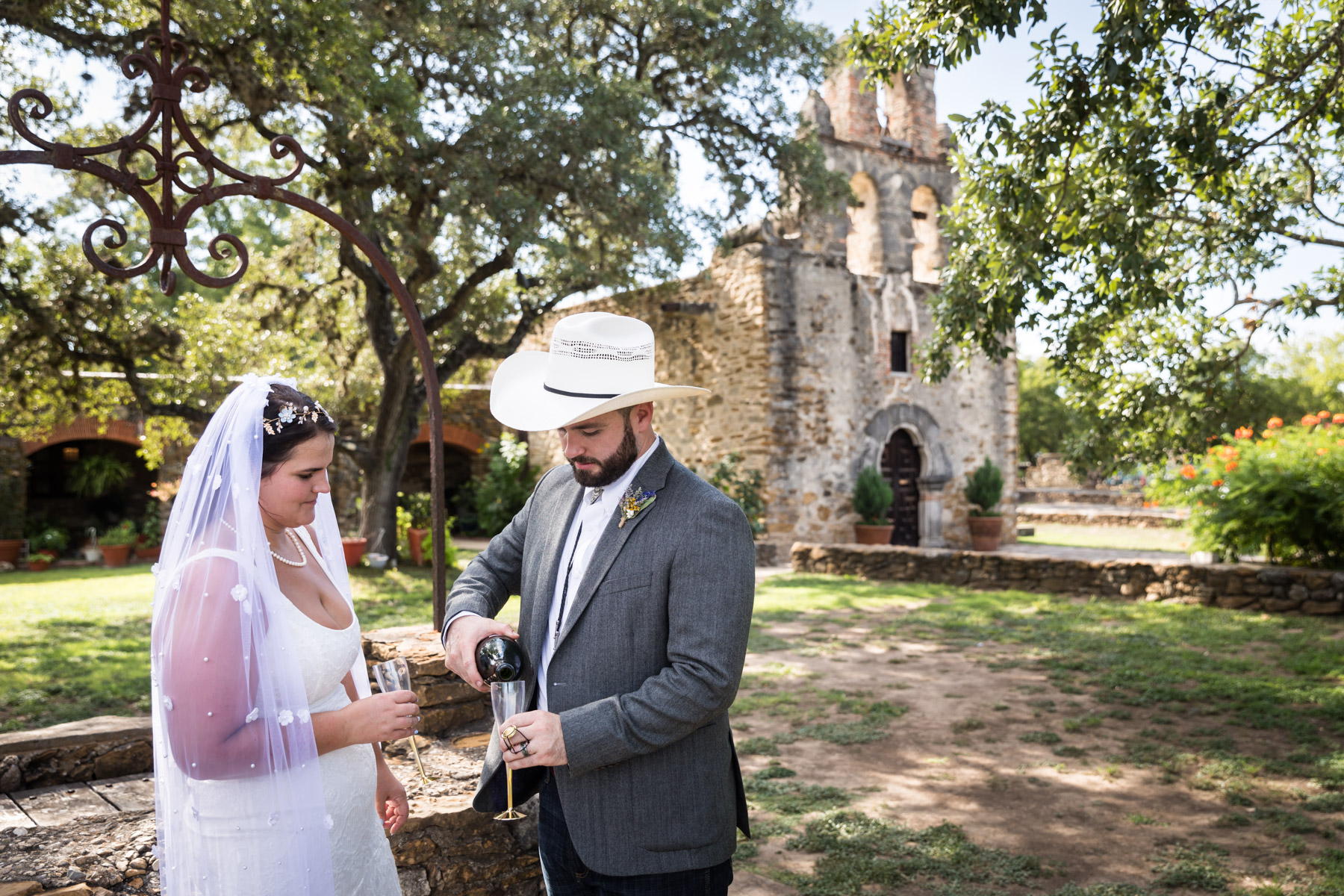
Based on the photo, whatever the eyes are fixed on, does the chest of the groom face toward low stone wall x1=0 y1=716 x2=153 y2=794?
no

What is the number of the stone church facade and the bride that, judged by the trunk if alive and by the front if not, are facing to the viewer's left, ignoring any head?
0

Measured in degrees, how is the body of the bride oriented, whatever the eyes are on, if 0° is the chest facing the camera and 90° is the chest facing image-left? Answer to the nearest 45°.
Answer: approximately 315°

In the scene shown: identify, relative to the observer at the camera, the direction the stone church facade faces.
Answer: facing the viewer and to the right of the viewer

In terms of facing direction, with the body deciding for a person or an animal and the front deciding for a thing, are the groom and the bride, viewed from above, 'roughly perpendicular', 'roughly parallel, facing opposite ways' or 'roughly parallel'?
roughly perpendicular

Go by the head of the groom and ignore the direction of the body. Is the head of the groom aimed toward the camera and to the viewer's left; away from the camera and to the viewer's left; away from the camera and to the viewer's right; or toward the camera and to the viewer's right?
toward the camera and to the viewer's left

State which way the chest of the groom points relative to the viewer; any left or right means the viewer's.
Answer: facing the viewer and to the left of the viewer

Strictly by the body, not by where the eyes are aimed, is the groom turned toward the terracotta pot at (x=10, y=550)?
no

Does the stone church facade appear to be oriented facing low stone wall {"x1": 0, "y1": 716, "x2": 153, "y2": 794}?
no

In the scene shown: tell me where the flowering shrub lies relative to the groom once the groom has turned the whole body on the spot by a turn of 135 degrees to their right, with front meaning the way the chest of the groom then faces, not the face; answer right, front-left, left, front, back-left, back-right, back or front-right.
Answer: front-right

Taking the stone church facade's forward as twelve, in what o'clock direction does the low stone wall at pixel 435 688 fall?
The low stone wall is roughly at 2 o'clock from the stone church facade.

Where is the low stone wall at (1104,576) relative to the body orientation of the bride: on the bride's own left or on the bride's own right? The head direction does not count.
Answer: on the bride's own left

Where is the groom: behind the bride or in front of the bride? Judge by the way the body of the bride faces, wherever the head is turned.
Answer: in front

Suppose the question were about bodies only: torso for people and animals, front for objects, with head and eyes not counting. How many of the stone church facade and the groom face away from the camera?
0
